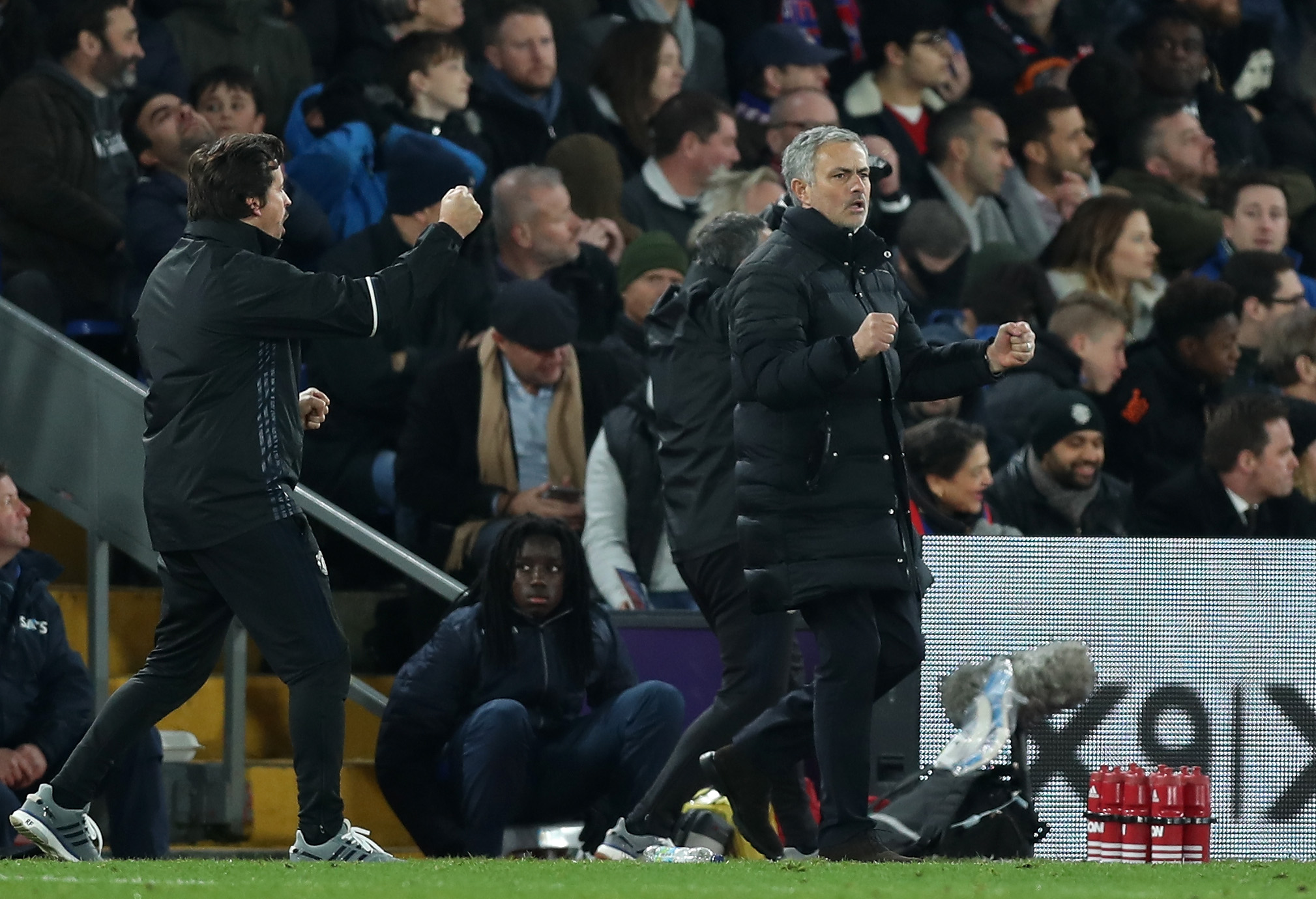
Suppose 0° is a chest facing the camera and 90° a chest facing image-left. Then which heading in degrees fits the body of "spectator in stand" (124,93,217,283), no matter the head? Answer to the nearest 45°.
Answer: approximately 315°

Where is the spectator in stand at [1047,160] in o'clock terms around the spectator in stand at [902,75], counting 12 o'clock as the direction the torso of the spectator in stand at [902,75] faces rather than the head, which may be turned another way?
the spectator in stand at [1047,160] is roughly at 10 o'clock from the spectator in stand at [902,75].

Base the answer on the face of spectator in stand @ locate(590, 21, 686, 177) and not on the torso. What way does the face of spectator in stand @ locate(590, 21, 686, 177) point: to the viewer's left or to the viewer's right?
to the viewer's right

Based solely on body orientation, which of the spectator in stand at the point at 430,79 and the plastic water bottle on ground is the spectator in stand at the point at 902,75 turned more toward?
the plastic water bottle on ground

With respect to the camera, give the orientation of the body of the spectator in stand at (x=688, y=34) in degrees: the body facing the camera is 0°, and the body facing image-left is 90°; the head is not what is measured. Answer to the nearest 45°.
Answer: approximately 315°

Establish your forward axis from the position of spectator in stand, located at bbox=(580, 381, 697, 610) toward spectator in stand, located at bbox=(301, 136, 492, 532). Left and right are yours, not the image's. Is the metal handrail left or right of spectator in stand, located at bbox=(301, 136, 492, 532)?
left

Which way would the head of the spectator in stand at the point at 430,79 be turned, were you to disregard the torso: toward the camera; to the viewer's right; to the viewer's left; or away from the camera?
to the viewer's right

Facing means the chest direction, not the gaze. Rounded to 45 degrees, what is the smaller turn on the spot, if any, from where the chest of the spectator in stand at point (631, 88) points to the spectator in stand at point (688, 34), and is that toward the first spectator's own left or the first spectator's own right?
approximately 90° to the first spectator's own left

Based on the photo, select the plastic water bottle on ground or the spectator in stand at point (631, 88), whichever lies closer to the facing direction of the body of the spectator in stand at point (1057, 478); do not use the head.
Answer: the plastic water bottle on ground

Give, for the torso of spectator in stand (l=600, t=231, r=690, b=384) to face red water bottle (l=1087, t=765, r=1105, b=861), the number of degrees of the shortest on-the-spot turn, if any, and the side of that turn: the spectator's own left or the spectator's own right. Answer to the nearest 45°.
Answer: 0° — they already face it
